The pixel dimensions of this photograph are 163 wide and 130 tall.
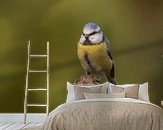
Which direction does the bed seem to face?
toward the camera

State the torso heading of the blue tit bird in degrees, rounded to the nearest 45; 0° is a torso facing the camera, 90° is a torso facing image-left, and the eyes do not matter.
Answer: approximately 45°
